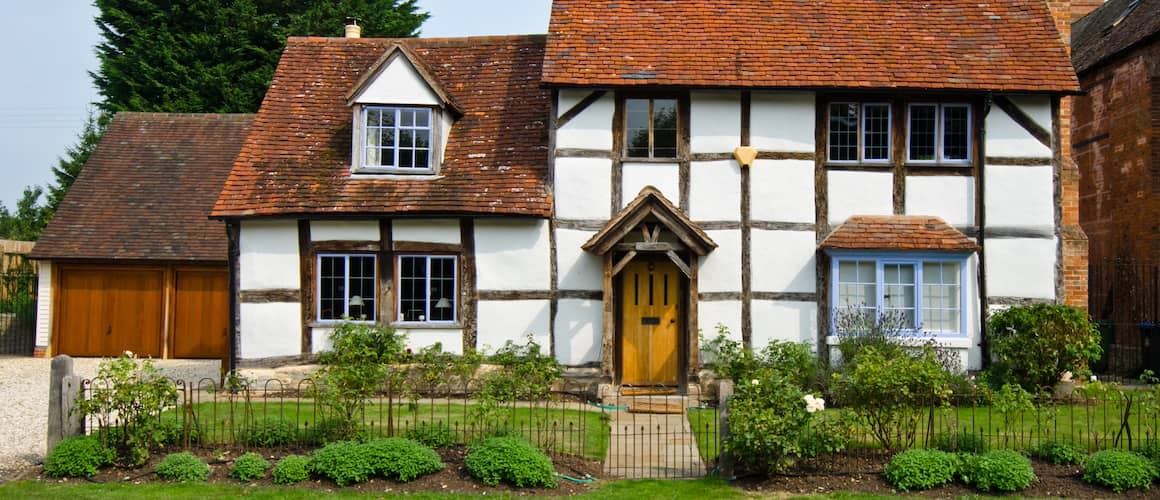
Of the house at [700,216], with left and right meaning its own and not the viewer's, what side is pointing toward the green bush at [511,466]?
front

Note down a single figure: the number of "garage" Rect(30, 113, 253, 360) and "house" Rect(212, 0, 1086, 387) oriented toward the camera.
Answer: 2

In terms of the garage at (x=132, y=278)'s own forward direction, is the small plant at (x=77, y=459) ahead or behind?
ahead

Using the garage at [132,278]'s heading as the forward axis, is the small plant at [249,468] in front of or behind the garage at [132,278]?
in front

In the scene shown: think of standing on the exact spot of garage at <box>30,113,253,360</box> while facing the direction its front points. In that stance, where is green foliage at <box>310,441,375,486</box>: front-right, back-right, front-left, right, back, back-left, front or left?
front

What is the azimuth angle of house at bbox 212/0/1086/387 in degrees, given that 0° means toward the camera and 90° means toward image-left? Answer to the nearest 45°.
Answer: approximately 0°

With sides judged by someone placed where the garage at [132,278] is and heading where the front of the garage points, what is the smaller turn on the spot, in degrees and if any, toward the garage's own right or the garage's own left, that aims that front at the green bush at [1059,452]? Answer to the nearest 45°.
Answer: approximately 45° to the garage's own left

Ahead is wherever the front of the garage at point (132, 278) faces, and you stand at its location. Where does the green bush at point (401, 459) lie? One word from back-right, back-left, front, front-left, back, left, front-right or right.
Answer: front

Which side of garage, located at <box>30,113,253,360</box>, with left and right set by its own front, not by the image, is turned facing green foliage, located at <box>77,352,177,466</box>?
front

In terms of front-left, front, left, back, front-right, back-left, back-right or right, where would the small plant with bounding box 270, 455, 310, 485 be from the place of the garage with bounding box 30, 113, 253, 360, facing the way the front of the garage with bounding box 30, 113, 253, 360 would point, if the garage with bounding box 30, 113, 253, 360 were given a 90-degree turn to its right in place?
left

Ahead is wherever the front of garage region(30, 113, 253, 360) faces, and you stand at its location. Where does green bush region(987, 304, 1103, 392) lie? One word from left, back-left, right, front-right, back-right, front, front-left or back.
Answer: front-left
